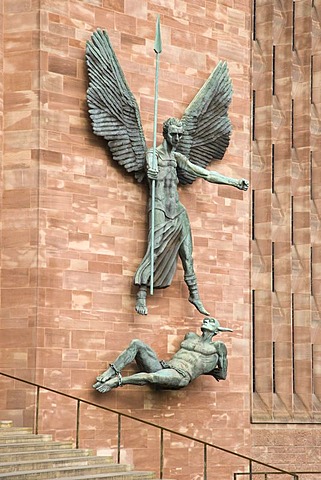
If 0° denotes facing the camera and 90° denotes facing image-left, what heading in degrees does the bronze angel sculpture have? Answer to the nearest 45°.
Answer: approximately 315°
